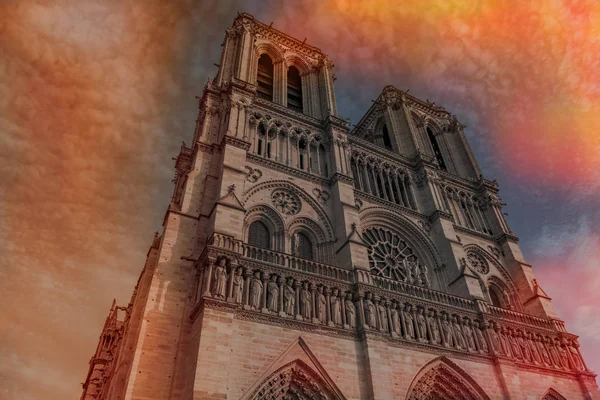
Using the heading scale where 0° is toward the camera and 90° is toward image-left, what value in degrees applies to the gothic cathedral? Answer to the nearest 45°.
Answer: approximately 315°
